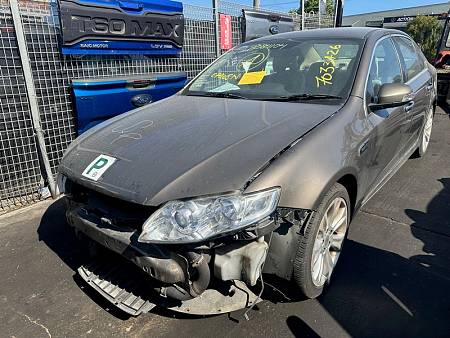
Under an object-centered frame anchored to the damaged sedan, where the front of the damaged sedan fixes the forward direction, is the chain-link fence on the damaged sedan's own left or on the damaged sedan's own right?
on the damaged sedan's own right

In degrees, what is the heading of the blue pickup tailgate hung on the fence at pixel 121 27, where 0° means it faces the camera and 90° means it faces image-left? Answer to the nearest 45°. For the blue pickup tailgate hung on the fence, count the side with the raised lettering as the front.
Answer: approximately 0°

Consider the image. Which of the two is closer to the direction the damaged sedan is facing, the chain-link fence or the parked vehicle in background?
the chain-link fence

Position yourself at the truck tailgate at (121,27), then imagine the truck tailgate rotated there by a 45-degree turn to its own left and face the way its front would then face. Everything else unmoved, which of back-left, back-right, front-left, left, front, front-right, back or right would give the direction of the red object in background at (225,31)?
left

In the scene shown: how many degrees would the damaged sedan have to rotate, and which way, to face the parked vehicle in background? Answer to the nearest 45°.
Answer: approximately 180°

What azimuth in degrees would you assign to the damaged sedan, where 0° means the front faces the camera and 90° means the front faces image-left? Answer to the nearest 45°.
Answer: approximately 45°

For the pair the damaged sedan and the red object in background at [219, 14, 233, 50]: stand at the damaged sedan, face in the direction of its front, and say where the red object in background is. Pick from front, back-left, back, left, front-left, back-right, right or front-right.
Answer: back-right
